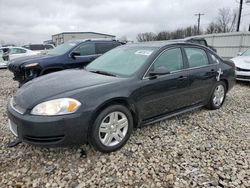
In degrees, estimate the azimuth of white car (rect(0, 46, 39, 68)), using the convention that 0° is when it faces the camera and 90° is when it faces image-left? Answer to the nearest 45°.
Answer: approximately 45°

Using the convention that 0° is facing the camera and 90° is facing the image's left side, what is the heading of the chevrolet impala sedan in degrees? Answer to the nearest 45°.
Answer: approximately 45°

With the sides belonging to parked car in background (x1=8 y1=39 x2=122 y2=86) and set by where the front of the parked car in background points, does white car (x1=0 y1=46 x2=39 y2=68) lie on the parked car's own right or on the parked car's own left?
on the parked car's own right

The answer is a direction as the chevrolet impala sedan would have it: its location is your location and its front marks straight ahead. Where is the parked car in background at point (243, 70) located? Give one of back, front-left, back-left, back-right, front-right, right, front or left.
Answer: back

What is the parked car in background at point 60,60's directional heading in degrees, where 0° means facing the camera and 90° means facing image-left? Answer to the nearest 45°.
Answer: approximately 45°

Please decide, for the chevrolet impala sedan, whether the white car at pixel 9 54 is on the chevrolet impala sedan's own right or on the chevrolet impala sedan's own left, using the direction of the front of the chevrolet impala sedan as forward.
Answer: on the chevrolet impala sedan's own right

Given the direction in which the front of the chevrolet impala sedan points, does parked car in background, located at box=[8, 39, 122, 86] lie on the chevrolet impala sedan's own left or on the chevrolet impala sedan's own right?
on the chevrolet impala sedan's own right
